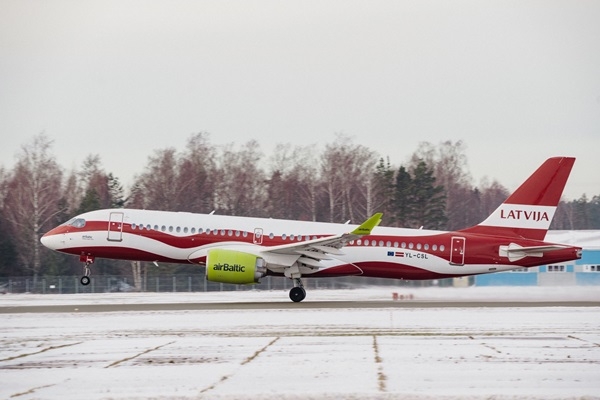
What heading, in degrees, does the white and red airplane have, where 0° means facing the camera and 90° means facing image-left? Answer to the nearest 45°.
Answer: approximately 90°
